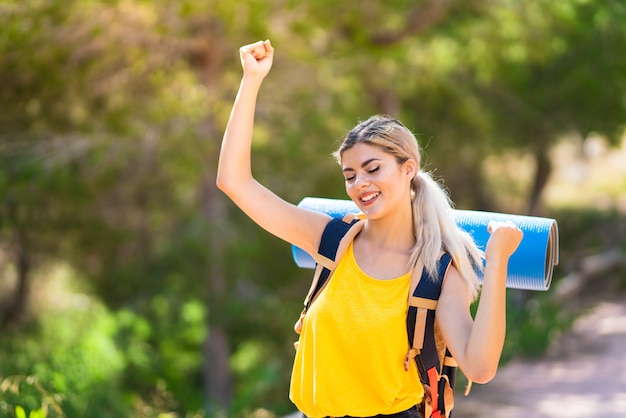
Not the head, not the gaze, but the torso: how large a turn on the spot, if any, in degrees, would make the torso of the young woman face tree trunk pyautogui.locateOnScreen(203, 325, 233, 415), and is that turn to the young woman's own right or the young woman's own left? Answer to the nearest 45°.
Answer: approximately 135° to the young woman's own right

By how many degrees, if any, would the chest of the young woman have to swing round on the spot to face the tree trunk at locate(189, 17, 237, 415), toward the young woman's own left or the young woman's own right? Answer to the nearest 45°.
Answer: approximately 135° to the young woman's own right

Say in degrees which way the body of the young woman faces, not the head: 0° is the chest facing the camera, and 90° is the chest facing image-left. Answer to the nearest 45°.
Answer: approximately 45°

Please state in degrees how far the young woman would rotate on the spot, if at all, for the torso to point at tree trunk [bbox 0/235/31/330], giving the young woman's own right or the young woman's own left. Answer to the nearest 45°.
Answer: approximately 90° to the young woman's own right
